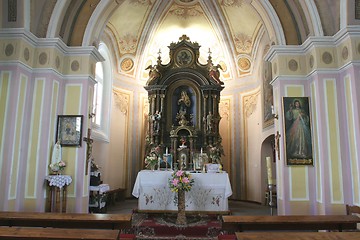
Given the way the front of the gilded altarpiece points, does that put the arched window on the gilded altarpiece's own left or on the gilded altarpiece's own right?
on the gilded altarpiece's own right

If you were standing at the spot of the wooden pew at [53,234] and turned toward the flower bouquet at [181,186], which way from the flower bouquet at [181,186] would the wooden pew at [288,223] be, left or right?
right

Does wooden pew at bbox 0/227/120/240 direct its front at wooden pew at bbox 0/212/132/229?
yes

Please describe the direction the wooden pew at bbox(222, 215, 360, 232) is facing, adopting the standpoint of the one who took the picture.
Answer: facing away from the viewer

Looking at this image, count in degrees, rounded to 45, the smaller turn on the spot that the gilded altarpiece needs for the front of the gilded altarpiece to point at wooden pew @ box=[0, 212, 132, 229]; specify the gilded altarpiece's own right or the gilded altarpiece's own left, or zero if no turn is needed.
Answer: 0° — it already faces it

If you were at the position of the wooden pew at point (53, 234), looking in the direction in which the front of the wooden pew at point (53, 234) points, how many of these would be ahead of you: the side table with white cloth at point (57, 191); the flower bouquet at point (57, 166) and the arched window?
3

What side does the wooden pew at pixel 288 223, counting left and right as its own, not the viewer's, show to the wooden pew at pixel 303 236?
back

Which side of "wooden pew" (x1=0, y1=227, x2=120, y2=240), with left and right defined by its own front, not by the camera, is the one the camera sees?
back
